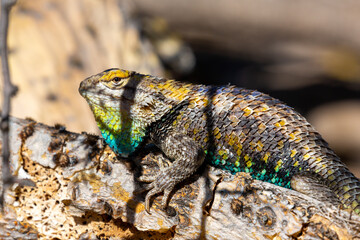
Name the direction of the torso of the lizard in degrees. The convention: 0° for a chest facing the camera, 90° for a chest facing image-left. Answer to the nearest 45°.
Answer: approximately 90°
